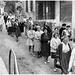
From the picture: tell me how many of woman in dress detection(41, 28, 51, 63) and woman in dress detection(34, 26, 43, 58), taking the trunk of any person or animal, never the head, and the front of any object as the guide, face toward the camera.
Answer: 2

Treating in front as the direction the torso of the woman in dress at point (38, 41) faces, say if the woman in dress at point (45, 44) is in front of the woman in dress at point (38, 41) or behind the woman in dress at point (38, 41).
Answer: in front

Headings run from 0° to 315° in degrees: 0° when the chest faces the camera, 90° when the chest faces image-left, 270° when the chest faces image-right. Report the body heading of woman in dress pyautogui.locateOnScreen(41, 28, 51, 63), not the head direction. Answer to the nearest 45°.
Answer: approximately 0°

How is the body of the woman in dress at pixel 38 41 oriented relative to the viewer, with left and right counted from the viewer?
facing the viewer

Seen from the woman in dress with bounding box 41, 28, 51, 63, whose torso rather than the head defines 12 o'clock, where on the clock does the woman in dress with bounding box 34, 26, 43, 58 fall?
the woman in dress with bounding box 34, 26, 43, 58 is roughly at 5 o'clock from the woman in dress with bounding box 41, 28, 51, 63.

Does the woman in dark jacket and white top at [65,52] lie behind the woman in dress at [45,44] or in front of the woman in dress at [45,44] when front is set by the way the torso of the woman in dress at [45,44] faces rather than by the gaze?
in front
